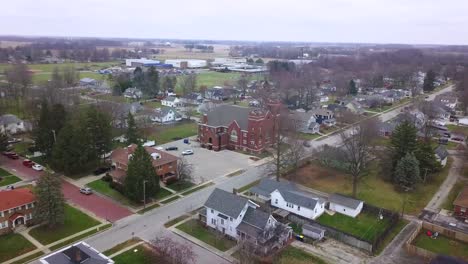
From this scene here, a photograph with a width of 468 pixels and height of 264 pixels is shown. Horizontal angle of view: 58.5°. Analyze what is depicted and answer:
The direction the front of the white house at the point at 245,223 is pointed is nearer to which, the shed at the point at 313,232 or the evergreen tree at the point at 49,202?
the evergreen tree

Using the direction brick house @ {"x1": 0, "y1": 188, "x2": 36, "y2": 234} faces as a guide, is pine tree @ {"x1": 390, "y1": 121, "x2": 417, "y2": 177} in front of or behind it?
in front

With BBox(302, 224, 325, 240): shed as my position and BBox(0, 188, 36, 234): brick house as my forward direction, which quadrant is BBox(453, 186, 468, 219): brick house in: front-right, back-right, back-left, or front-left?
back-right

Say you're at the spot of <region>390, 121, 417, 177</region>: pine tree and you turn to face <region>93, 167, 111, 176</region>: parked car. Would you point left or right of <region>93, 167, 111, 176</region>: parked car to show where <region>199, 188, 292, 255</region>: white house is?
left

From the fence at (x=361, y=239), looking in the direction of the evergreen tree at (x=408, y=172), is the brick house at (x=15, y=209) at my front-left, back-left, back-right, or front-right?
back-left
